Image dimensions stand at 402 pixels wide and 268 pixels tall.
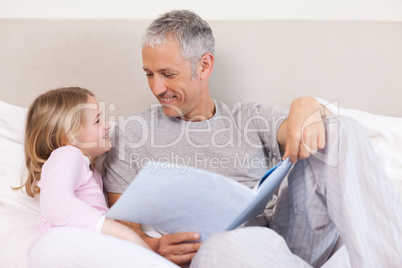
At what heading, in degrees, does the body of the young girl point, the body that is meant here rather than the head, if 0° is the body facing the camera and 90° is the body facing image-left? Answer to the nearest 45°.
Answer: approximately 270°

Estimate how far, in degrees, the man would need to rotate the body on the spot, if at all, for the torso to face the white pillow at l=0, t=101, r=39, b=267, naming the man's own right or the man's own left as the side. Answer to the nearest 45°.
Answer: approximately 90° to the man's own right

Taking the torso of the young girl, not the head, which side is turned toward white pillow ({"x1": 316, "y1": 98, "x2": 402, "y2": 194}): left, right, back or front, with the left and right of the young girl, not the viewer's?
front

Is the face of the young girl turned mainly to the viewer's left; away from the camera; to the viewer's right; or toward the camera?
to the viewer's right

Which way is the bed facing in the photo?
toward the camera

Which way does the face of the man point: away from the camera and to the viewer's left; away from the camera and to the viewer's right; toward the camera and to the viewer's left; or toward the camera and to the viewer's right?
toward the camera and to the viewer's left

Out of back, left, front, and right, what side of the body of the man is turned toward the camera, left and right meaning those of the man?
front
